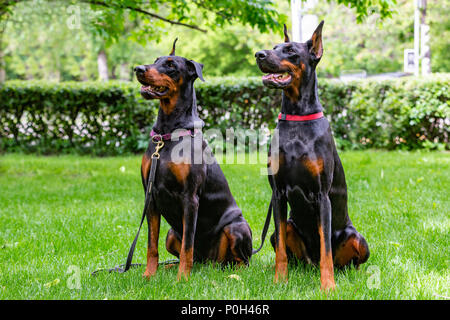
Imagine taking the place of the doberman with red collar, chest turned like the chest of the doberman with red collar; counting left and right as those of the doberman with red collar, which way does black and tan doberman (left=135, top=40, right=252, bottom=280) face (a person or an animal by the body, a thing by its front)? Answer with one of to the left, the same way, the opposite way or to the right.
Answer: the same way

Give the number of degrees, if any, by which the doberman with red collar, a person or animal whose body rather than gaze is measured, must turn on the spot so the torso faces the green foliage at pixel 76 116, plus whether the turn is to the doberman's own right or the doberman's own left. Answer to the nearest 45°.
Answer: approximately 90° to the doberman's own right

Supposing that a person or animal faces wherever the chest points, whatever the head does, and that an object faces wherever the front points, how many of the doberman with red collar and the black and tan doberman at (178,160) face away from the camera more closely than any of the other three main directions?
0

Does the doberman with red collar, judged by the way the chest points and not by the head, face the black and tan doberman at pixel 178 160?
no

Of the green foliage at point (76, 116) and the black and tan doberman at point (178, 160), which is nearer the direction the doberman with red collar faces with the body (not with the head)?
the black and tan doberman

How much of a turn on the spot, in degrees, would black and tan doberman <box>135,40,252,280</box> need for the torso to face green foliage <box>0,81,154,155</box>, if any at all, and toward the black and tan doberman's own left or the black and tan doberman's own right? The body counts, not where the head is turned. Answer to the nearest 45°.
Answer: approximately 135° to the black and tan doberman's own right

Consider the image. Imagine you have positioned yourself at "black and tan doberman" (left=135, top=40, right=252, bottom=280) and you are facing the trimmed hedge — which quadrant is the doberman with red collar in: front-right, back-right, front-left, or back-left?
back-right

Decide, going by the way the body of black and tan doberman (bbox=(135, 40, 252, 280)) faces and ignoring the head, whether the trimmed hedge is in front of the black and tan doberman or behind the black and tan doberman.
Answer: behind

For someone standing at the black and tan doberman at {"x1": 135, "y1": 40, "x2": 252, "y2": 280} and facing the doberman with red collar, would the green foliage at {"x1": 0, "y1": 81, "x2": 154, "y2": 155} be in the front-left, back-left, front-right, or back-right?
back-left

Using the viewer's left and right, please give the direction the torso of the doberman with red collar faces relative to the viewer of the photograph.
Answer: facing the viewer and to the left of the viewer

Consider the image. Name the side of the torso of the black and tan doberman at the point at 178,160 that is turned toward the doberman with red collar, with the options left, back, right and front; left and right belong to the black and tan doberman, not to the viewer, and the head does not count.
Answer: left
